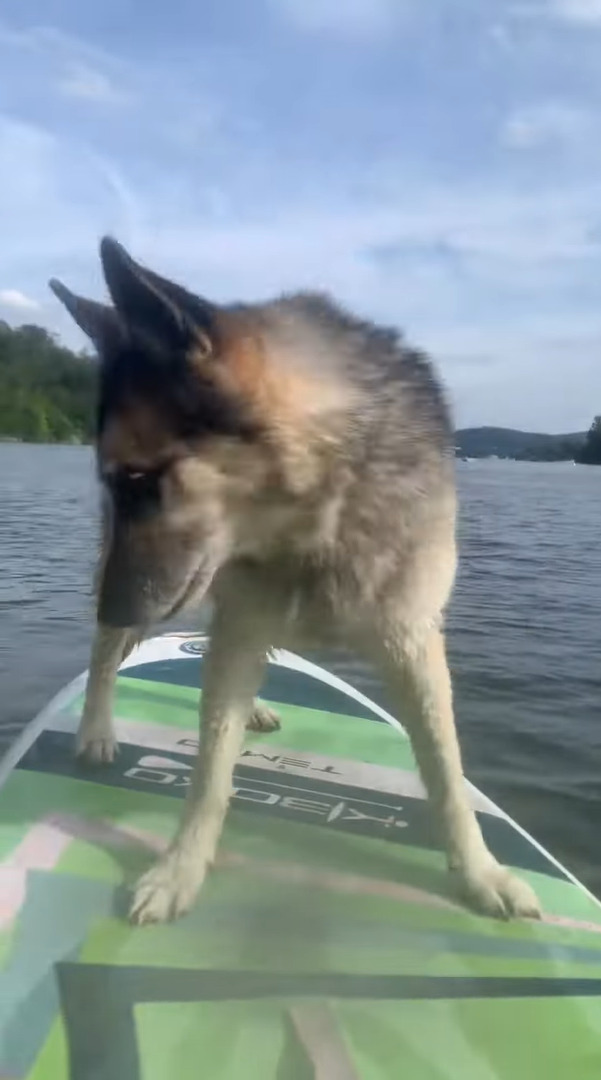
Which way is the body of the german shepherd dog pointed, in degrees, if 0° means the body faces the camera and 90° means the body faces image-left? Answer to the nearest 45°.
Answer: approximately 0°

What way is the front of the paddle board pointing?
away from the camera
